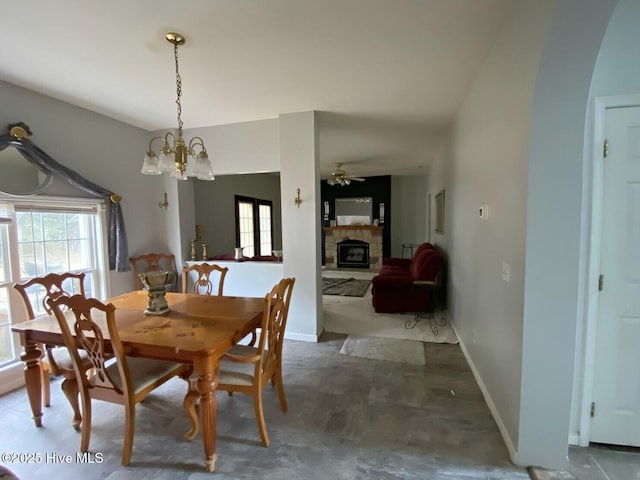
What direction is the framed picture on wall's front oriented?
to the viewer's left

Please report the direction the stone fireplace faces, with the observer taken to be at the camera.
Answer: facing the viewer

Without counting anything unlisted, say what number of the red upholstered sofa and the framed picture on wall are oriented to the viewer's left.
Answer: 2

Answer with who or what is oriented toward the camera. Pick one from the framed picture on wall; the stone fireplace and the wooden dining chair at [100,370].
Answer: the stone fireplace

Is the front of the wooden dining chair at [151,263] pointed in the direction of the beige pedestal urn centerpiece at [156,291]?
yes

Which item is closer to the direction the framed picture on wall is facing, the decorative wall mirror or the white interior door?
the decorative wall mirror

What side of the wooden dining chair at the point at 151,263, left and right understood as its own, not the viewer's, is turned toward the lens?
front

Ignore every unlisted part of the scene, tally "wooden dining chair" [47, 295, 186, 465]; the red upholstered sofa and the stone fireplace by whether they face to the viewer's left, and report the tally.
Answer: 1

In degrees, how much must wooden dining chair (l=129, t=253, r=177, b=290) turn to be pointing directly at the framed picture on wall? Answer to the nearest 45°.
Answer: approximately 90° to its left

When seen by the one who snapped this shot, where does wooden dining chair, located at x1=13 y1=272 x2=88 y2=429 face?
facing the viewer and to the right of the viewer

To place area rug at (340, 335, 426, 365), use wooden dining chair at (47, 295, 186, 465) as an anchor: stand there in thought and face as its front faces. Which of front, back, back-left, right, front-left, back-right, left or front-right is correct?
front-right

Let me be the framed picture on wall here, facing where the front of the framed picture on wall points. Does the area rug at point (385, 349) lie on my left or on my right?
on my left

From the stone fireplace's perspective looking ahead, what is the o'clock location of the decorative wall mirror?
The decorative wall mirror is roughly at 1 o'clock from the stone fireplace.

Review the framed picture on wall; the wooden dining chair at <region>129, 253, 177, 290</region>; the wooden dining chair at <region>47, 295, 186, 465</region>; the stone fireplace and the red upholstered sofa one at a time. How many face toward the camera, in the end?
2

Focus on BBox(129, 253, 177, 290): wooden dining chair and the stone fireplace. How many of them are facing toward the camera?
2

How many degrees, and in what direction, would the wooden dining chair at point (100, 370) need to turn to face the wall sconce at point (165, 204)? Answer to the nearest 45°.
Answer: approximately 45° to its left

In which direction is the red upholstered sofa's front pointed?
to the viewer's left

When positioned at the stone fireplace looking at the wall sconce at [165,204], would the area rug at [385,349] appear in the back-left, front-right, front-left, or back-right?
front-left
